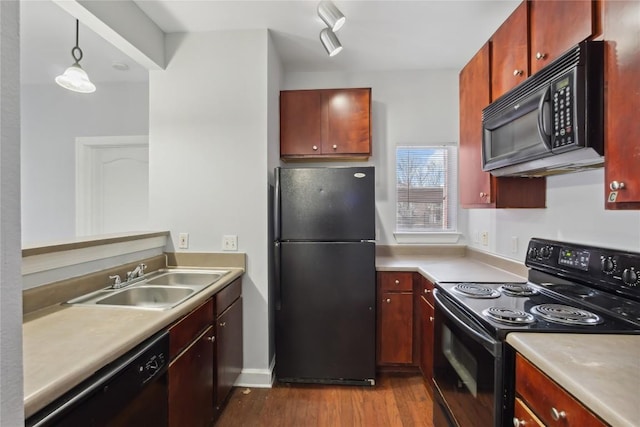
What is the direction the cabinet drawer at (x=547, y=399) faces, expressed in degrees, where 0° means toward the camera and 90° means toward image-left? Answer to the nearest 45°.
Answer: approximately 45°

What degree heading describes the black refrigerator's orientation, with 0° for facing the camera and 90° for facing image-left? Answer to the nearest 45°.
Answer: approximately 0°

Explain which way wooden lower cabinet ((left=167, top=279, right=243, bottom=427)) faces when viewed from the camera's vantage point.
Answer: facing to the right of the viewer

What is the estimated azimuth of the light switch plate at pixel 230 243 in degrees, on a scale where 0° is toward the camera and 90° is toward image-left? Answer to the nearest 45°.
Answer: approximately 0°

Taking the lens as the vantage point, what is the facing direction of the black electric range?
facing the viewer and to the left of the viewer

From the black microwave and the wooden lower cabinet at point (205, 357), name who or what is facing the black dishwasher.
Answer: the black microwave

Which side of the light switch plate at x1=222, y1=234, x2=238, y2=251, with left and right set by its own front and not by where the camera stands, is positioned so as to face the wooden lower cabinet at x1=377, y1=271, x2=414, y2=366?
left

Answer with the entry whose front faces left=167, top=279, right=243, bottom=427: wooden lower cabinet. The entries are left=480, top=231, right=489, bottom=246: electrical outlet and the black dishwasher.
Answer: the electrical outlet

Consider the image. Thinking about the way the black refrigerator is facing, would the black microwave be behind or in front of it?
in front

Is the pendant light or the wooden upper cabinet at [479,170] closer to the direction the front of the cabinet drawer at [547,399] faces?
the pendant light

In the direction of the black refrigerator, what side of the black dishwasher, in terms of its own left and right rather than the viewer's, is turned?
left
